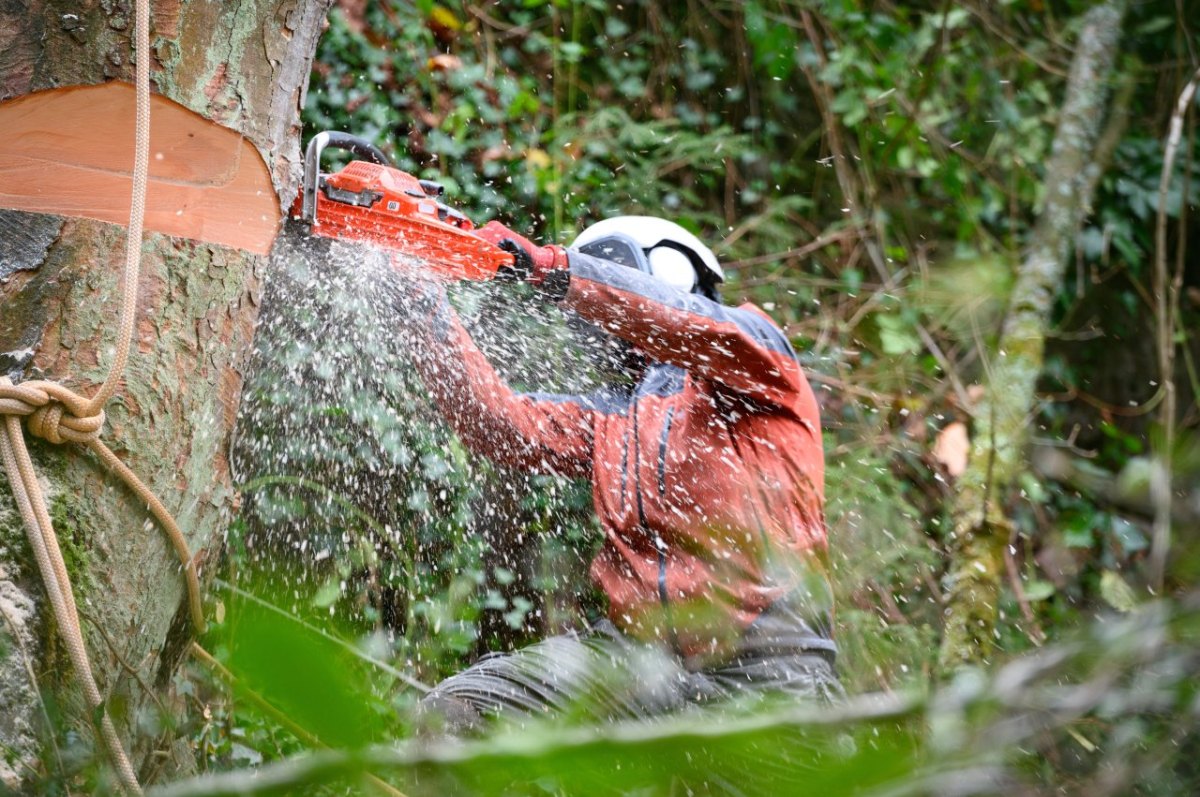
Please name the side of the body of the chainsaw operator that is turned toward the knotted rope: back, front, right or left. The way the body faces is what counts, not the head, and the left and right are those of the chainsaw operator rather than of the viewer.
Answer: front

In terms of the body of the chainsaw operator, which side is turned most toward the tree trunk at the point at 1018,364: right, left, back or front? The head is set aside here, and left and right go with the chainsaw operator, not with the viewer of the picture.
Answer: back

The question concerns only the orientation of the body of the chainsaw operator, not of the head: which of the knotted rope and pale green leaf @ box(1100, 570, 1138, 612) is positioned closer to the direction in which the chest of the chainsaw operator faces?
the knotted rope

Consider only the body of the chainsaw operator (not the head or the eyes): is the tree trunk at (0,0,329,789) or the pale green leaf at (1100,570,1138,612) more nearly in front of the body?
the tree trunk

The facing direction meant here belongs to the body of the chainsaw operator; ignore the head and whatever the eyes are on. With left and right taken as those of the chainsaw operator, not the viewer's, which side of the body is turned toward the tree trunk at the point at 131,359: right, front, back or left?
front

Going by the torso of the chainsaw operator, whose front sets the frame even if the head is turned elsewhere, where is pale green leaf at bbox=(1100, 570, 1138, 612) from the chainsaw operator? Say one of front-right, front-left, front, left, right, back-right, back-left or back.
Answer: back
